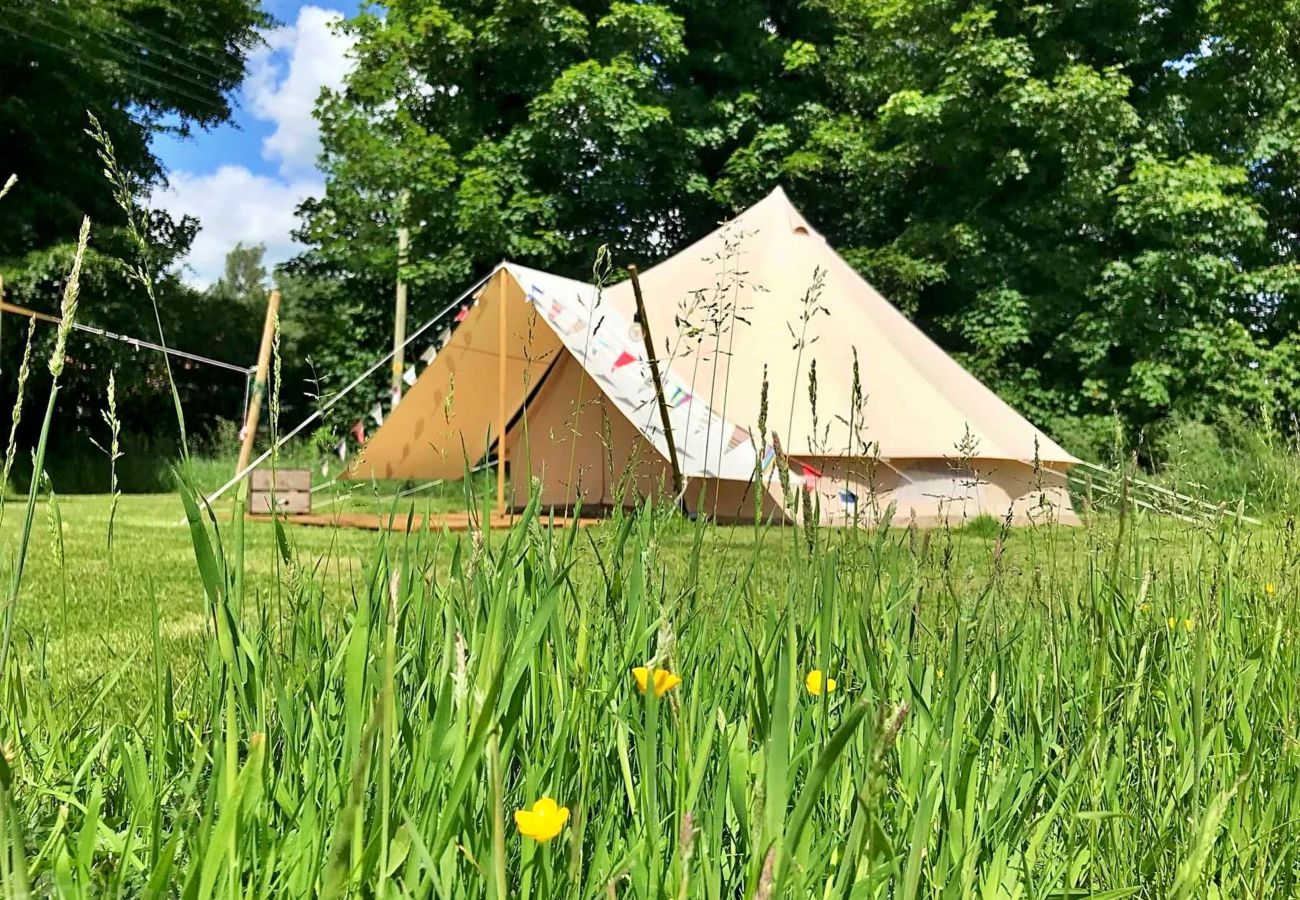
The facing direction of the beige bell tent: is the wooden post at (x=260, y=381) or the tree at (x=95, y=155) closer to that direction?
the wooden post

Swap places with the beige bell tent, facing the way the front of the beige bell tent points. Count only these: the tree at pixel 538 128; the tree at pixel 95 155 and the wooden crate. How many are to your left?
0

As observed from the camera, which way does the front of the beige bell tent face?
facing the viewer and to the left of the viewer

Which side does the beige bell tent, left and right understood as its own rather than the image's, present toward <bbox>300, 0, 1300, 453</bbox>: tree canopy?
back

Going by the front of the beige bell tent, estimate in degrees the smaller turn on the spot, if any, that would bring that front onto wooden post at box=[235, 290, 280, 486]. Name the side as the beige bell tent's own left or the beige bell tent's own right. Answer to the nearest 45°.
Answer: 0° — it already faces it

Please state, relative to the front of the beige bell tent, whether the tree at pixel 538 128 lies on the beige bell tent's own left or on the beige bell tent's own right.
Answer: on the beige bell tent's own right

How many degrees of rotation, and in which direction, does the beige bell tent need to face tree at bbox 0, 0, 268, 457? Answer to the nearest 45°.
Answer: approximately 90° to its right

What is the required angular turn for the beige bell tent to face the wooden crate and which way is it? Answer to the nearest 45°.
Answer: approximately 45° to its right

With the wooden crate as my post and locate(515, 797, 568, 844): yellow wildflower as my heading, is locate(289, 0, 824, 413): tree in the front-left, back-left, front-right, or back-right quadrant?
back-left

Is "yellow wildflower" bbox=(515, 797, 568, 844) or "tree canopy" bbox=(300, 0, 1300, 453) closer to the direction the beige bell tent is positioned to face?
the yellow wildflower

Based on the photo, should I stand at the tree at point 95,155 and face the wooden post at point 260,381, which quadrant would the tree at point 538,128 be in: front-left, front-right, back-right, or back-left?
front-left

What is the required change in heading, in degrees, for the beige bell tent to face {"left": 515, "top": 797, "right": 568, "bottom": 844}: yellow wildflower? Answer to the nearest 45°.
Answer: approximately 45° to its left
